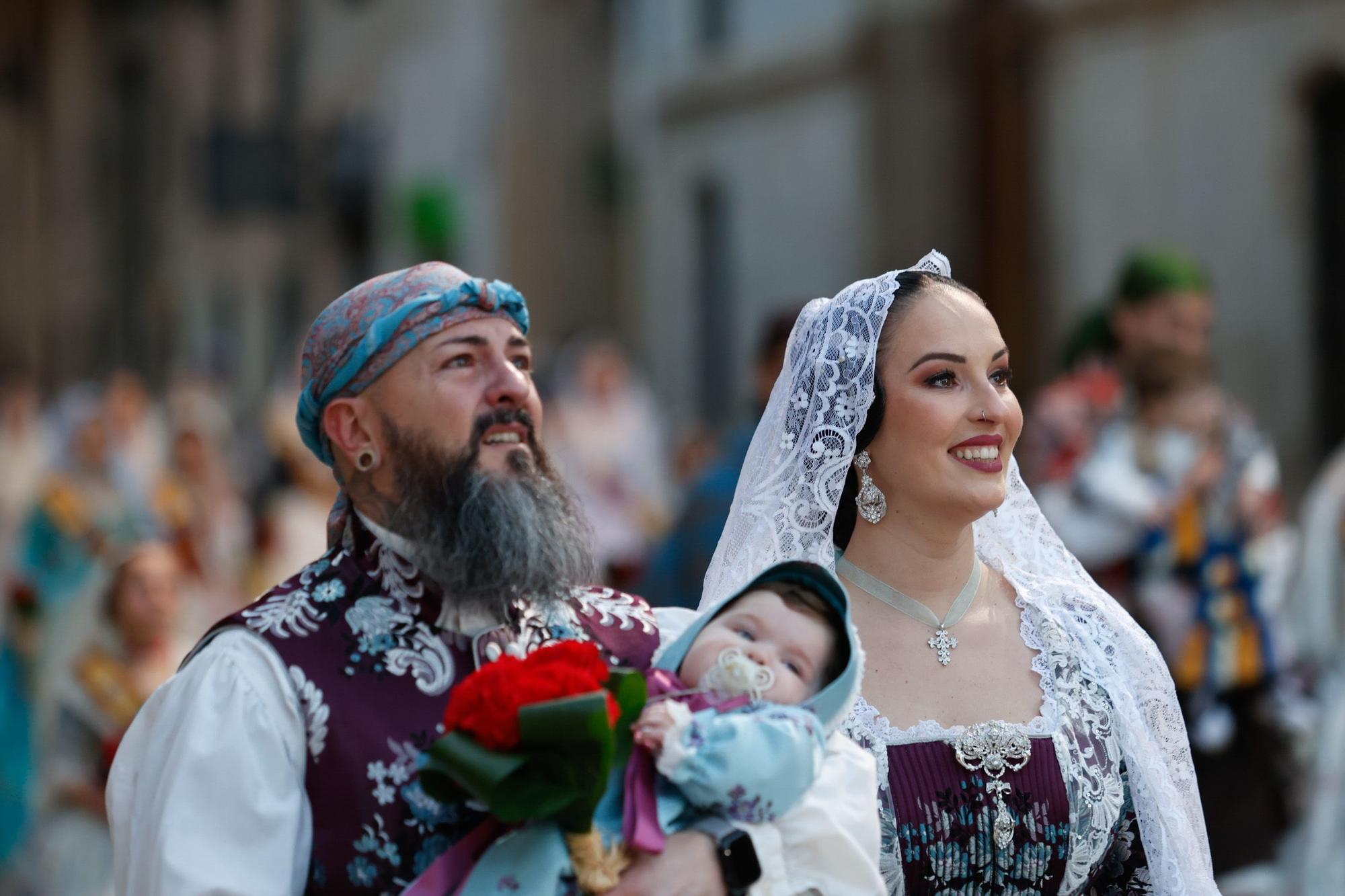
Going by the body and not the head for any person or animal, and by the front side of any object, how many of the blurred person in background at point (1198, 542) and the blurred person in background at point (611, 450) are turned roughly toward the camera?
2

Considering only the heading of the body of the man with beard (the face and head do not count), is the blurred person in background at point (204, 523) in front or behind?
behind

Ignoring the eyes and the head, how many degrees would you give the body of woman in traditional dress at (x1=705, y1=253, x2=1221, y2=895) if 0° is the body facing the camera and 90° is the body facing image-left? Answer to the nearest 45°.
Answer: approximately 315°

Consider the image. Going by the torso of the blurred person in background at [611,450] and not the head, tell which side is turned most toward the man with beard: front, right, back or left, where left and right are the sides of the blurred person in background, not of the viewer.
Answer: front

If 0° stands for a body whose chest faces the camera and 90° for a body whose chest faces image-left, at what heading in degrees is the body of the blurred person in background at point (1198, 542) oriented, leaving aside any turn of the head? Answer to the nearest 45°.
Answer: approximately 0°
